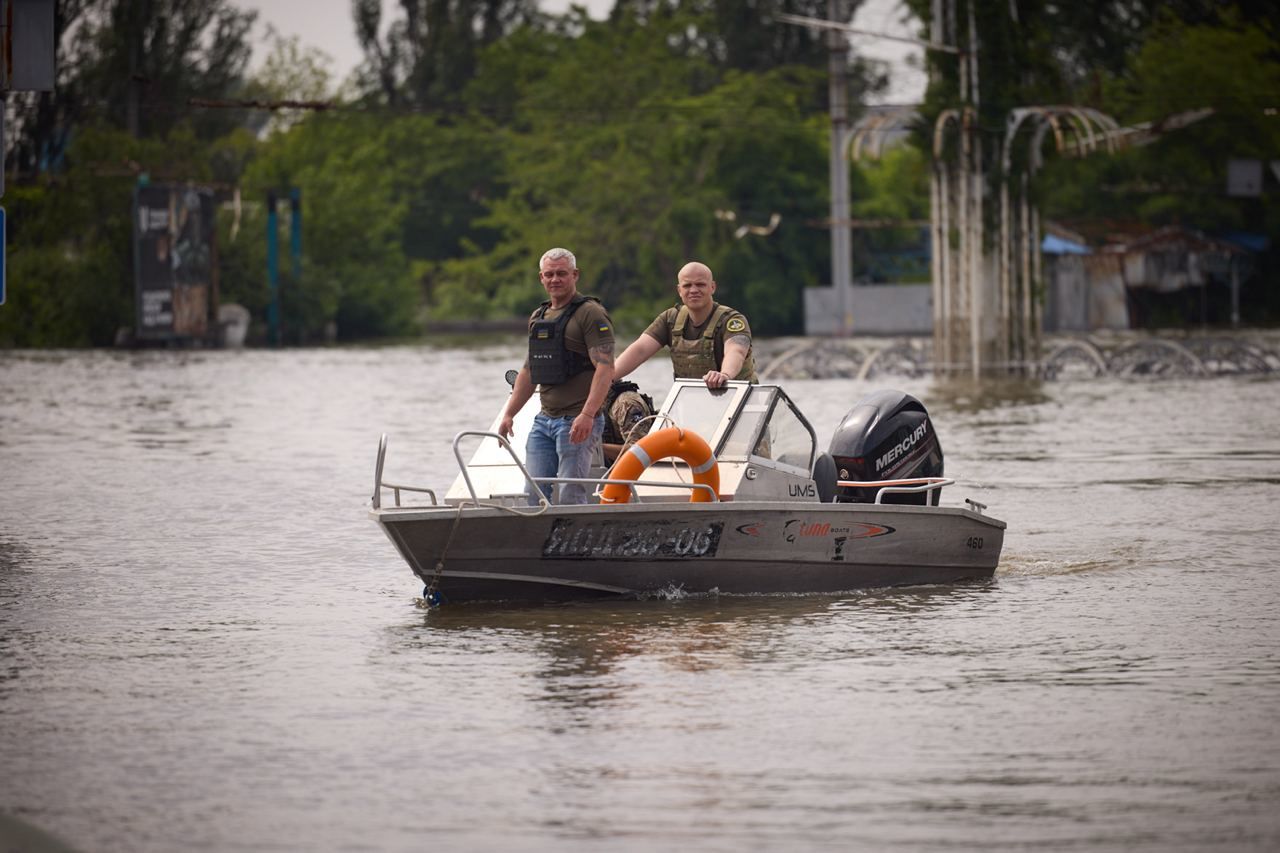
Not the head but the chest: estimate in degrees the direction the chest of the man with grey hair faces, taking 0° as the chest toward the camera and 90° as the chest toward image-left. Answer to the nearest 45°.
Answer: approximately 45°

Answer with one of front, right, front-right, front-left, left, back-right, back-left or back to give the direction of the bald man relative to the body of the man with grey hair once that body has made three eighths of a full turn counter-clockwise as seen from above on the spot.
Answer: front-left

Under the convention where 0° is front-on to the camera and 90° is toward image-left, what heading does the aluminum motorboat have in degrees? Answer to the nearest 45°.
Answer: approximately 45°

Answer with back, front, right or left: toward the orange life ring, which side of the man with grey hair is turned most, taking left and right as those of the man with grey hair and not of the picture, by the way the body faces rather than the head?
left
